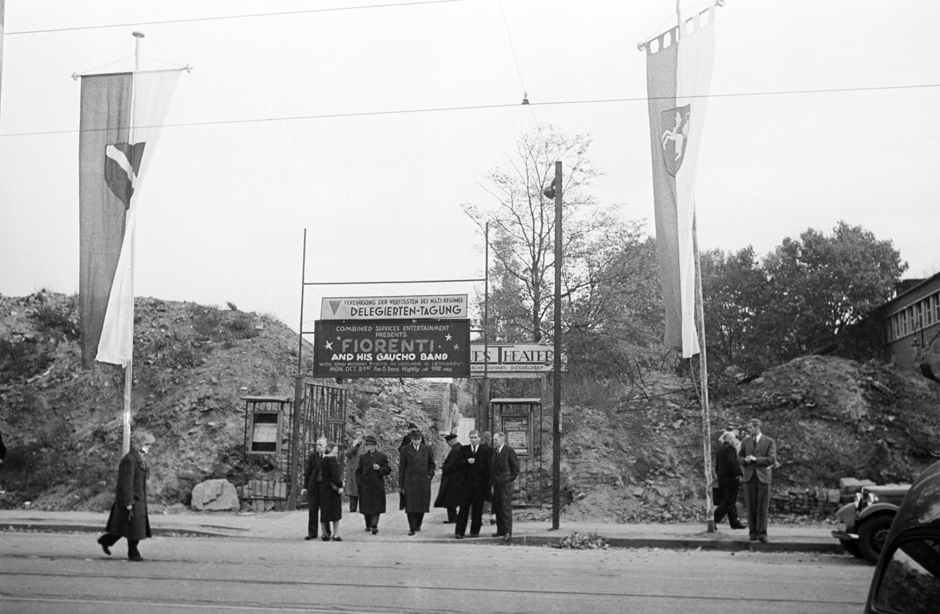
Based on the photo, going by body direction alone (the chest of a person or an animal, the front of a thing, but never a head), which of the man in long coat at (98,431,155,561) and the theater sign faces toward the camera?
the theater sign

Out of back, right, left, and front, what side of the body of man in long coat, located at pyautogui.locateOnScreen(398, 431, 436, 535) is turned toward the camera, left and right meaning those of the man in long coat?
front

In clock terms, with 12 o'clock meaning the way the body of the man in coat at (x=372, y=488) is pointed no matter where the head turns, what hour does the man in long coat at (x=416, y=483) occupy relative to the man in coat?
The man in long coat is roughly at 9 o'clock from the man in coat.

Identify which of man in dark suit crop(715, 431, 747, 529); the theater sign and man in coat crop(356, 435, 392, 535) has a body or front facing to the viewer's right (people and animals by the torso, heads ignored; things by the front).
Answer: the man in dark suit

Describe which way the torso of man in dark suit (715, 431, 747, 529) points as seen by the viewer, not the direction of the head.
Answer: to the viewer's right

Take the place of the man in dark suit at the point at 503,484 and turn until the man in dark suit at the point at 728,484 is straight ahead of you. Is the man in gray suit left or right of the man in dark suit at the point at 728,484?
right

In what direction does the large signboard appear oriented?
toward the camera

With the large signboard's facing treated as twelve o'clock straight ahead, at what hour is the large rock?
The large rock is roughly at 4 o'clock from the large signboard.

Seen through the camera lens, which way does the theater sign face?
facing the viewer
